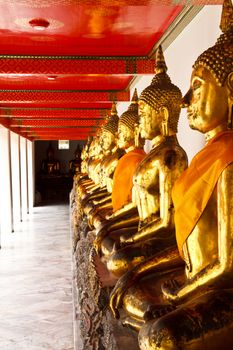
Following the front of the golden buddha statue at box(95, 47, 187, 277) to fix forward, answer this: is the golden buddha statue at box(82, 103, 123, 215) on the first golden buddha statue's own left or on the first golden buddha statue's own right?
on the first golden buddha statue's own right

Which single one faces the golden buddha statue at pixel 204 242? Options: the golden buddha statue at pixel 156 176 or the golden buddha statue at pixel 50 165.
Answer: the golden buddha statue at pixel 50 165

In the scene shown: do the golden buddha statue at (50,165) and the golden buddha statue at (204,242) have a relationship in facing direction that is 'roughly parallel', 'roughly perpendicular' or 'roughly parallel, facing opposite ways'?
roughly perpendicular

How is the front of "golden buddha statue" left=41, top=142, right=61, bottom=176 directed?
toward the camera

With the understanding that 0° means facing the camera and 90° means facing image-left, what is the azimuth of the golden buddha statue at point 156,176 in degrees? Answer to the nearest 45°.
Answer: approximately 90°

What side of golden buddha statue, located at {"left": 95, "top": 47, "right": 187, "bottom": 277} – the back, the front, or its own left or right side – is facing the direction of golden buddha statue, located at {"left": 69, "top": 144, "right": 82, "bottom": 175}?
right

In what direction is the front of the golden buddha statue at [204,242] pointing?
to the viewer's left

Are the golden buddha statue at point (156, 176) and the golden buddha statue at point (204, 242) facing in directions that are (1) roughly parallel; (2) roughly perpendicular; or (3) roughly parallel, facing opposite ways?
roughly parallel

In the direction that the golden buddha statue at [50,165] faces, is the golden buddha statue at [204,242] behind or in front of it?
in front
